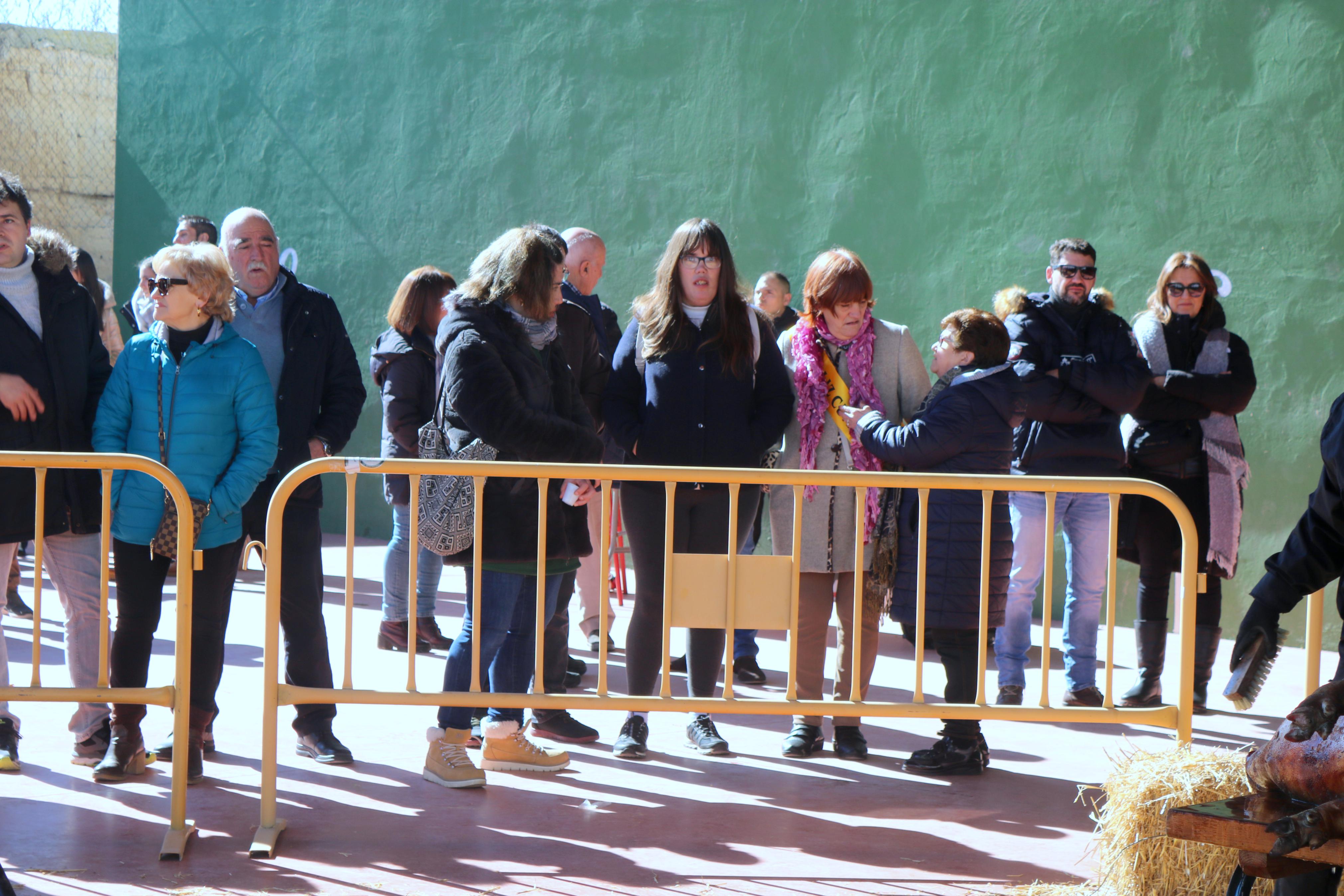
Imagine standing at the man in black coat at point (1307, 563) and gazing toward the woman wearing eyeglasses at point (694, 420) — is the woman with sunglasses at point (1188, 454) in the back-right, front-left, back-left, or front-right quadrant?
front-right

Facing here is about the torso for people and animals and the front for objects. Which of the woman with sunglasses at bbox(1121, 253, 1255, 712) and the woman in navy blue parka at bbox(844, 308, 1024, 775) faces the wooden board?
the woman with sunglasses

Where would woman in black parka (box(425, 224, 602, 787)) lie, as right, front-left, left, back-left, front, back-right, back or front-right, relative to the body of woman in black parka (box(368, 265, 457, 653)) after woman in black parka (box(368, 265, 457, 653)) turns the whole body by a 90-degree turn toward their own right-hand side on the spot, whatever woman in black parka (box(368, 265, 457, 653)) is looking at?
front

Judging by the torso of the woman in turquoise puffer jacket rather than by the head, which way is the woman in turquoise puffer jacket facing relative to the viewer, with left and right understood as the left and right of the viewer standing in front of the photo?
facing the viewer and to the left of the viewer

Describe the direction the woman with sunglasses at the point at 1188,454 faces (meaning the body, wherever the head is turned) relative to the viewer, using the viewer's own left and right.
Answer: facing the viewer

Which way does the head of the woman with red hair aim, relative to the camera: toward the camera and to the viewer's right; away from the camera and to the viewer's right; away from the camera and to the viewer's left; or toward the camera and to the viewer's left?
toward the camera and to the viewer's right

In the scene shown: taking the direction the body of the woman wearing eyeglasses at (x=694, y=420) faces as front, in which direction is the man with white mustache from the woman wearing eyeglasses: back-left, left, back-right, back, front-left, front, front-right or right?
right

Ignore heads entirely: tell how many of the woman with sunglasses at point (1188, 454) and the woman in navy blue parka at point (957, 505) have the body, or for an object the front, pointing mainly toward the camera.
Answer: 1

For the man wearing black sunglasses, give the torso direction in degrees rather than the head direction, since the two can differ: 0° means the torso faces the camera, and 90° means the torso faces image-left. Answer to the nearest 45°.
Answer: approximately 0°

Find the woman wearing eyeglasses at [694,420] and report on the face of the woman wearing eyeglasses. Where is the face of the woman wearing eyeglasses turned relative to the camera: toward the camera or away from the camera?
toward the camera

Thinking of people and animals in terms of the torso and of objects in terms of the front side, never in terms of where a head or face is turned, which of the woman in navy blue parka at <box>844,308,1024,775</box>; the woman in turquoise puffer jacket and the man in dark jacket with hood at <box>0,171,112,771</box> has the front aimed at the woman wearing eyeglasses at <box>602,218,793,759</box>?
the woman in navy blue parka

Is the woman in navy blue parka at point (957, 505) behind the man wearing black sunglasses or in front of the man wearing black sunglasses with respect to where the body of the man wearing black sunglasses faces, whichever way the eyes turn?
in front

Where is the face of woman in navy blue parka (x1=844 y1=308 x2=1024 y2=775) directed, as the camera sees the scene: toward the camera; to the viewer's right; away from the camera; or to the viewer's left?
to the viewer's left
